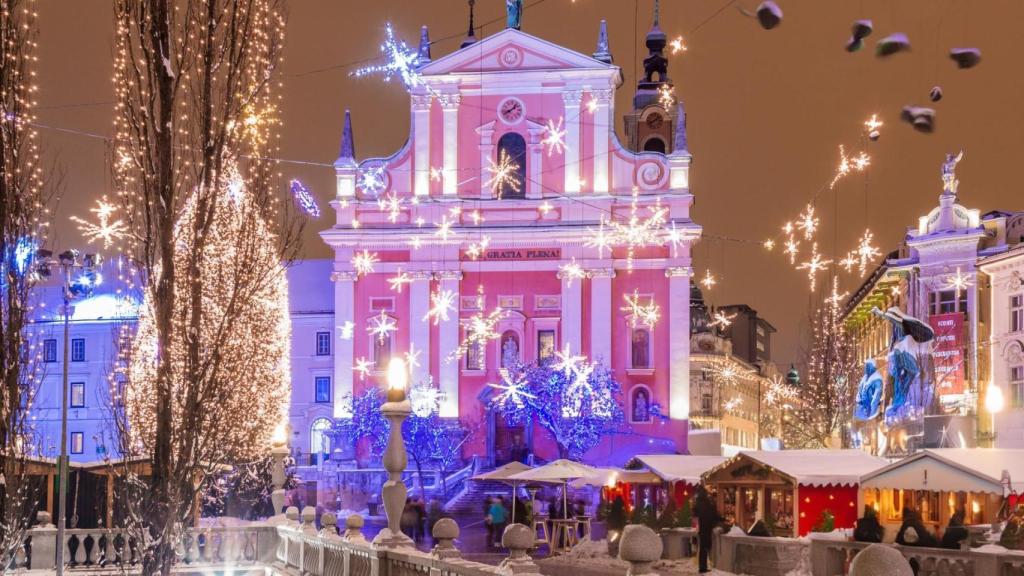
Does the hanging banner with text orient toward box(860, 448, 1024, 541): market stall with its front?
yes

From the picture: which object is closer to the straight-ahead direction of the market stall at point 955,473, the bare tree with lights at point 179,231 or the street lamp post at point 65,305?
the bare tree with lights

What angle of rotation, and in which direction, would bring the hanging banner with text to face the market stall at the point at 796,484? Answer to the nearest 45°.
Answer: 0° — it already faces it

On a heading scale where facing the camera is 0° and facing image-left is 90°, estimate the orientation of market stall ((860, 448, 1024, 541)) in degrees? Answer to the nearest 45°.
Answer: approximately 45°

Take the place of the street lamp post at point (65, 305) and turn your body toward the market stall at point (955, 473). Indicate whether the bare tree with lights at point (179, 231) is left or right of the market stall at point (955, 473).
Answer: right

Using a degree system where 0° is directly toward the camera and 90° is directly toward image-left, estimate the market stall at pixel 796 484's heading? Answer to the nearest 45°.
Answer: approximately 45°

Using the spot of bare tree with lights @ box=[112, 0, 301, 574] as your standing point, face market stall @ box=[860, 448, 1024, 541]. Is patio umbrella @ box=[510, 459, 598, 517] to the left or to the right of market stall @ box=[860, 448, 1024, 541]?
left

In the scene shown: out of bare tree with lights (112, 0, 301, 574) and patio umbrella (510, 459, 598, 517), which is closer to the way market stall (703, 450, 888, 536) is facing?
the bare tree with lights
